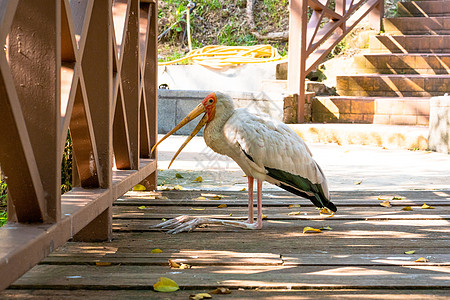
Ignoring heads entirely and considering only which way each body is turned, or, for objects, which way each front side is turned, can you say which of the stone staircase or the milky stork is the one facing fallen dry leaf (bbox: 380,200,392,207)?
the stone staircase

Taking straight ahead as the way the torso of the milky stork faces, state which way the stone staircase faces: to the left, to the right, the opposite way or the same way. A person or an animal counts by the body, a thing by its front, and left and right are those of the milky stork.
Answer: to the left

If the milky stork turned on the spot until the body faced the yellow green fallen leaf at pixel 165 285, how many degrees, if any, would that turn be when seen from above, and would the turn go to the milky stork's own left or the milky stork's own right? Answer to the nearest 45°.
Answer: approximately 90° to the milky stork's own left

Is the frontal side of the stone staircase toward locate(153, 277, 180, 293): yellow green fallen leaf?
yes

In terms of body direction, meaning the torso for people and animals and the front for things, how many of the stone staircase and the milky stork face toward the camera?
1

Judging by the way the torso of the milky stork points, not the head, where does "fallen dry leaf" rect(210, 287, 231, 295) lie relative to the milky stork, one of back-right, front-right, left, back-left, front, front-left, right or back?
left

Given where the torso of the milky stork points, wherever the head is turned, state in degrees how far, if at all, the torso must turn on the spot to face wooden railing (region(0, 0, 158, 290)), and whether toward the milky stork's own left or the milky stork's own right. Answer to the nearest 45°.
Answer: approximately 45° to the milky stork's own left

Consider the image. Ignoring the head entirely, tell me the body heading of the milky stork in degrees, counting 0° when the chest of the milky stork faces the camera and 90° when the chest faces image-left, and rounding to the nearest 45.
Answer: approximately 90°

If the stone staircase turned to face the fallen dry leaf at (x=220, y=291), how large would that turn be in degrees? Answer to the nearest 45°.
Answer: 0° — it already faces it

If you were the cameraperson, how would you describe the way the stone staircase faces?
facing the viewer

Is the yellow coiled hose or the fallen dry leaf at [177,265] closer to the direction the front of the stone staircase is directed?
the fallen dry leaf

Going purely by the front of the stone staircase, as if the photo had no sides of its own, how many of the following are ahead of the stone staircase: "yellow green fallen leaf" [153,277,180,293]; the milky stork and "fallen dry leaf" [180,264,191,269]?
3

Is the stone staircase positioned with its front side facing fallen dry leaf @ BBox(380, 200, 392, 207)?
yes

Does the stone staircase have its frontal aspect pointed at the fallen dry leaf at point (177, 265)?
yes

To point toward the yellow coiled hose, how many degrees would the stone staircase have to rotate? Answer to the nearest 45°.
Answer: approximately 90° to its right

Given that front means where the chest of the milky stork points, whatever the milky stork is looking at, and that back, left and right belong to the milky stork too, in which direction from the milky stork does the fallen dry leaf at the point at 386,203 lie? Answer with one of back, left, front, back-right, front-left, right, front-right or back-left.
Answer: back-right
